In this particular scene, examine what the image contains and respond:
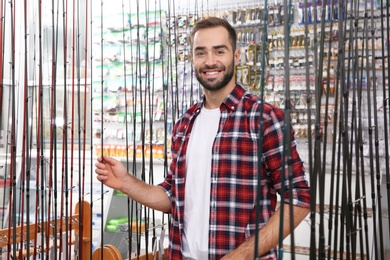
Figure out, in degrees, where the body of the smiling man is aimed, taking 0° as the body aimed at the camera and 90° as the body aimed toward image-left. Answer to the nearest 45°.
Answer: approximately 45°
